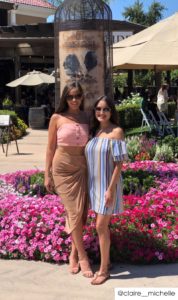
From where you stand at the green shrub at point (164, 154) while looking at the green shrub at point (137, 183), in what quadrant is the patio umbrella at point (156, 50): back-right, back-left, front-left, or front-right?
back-right

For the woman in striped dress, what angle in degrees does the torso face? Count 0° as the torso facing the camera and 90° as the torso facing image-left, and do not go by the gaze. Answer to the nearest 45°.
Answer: approximately 45°

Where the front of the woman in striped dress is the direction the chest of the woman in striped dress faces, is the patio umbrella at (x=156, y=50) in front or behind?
behind

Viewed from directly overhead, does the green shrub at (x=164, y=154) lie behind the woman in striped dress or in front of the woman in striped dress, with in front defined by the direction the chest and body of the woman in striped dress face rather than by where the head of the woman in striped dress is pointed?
behind
